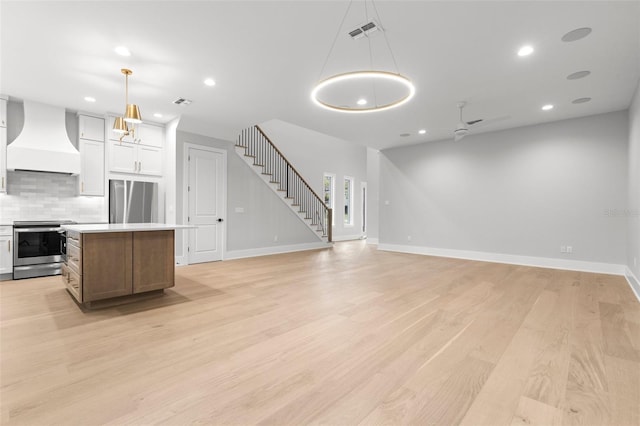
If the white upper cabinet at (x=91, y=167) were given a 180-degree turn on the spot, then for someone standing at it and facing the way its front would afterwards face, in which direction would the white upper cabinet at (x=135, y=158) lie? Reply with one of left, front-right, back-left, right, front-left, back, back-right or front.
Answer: right

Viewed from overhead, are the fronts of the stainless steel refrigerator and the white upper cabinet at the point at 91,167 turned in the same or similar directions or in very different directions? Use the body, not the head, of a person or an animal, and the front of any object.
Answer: same or similar directions

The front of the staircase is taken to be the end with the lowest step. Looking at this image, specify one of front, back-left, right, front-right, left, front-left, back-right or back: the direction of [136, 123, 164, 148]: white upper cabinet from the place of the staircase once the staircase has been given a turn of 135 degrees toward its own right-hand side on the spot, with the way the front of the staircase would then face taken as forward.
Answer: front-right

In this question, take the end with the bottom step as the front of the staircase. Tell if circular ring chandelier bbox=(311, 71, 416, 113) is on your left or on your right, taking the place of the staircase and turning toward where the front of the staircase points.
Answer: on your right

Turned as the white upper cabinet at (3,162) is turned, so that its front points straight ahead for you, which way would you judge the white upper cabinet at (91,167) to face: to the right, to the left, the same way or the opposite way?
the same way

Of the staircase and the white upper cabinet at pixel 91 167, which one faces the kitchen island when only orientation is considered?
the white upper cabinet

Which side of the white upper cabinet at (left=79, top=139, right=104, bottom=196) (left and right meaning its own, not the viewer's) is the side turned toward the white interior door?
left

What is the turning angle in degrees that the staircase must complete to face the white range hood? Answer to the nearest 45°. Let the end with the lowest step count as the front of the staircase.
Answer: approximately 180°

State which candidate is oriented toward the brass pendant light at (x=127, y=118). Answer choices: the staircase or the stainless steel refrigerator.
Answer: the stainless steel refrigerator

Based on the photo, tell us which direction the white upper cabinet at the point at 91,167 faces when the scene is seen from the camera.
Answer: facing the viewer

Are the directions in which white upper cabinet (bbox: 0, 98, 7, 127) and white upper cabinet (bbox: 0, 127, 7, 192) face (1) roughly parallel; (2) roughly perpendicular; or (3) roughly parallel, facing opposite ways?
roughly parallel

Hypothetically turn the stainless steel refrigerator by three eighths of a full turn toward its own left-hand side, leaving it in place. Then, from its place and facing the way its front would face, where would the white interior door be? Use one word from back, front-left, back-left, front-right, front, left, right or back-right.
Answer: front-right

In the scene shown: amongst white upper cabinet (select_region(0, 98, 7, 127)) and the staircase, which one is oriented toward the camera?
the white upper cabinet

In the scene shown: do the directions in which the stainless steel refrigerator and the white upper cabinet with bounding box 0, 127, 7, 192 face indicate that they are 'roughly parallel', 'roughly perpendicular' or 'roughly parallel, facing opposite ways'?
roughly parallel

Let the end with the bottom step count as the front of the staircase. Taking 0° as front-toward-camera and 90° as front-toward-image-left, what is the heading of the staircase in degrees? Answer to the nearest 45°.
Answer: approximately 225°

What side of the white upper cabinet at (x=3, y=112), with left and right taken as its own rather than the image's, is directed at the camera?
front

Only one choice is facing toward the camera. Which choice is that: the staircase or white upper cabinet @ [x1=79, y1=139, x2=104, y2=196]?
the white upper cabinet

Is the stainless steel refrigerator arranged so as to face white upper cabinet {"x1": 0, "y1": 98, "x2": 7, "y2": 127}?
no

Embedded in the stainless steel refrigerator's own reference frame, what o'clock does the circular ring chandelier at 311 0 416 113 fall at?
The circular ring chandelier is roughly at 11 o'clock from the stainless steel refrigerator.

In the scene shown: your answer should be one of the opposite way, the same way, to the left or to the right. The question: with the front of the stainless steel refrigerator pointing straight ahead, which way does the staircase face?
to the left
